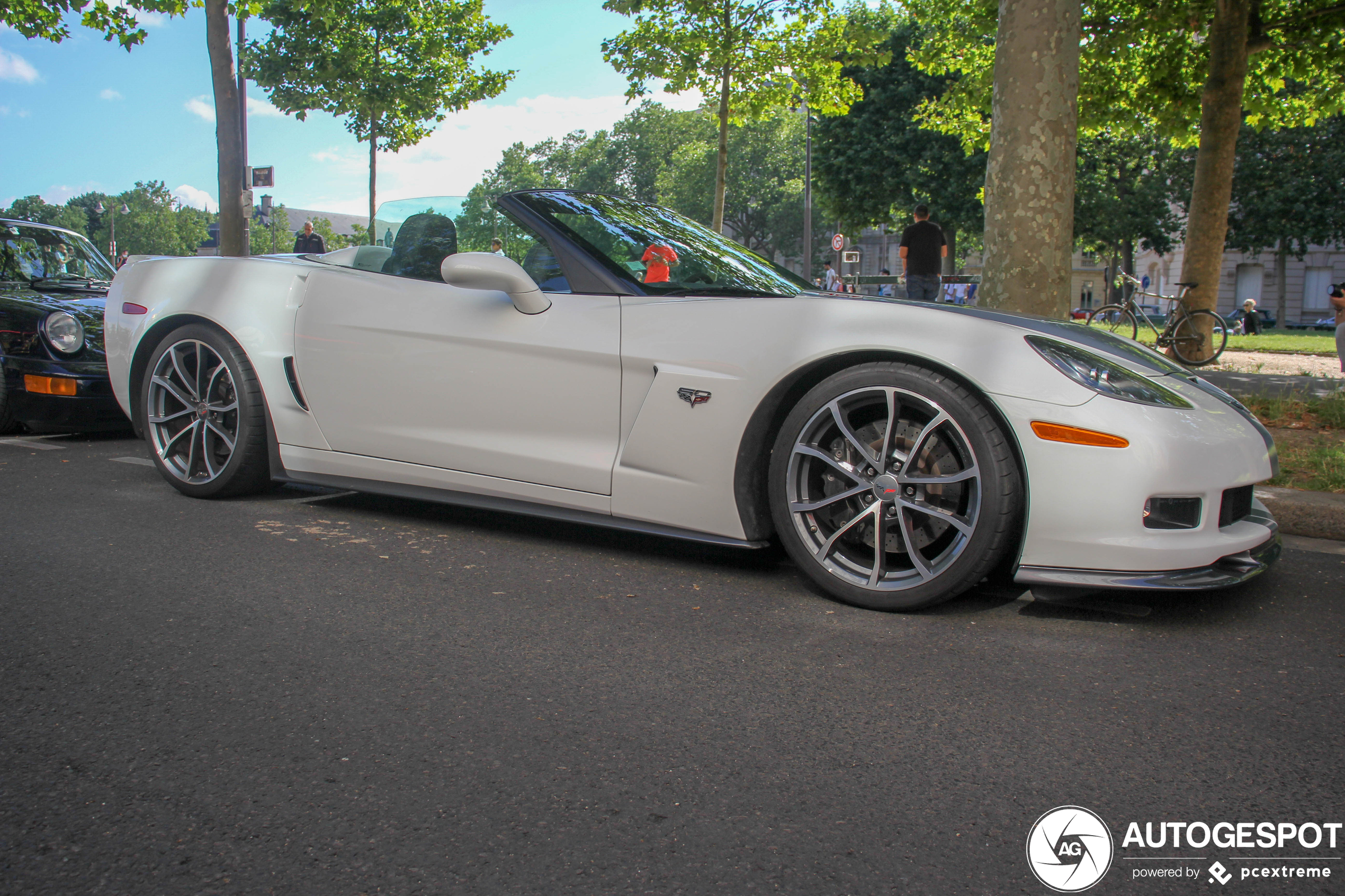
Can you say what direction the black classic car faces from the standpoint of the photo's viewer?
facing the viewer and to the right of the viewer

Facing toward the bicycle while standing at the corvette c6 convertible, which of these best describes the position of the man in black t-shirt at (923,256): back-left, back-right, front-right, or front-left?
front-left

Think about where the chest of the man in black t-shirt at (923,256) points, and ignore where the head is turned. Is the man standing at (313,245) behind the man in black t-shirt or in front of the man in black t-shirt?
in front

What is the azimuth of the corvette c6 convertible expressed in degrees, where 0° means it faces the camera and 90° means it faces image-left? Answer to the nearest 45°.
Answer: approximately 315°

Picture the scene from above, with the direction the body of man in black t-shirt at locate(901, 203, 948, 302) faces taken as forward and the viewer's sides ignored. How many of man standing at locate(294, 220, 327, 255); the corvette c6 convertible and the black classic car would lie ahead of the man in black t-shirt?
0

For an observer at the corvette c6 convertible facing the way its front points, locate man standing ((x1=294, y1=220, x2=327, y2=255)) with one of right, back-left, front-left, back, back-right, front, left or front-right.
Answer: back

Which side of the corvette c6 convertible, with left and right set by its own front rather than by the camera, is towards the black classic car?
back

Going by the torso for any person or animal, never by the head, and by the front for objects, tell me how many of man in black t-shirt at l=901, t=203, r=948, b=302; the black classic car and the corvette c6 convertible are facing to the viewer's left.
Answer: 0

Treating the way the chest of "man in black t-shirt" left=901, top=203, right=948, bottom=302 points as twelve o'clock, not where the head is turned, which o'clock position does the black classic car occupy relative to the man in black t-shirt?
The black classic car is roughly at 7 o'clock from the man in black t-shirt.

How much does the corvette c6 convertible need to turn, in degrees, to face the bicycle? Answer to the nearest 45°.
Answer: approximately 90° to its left
